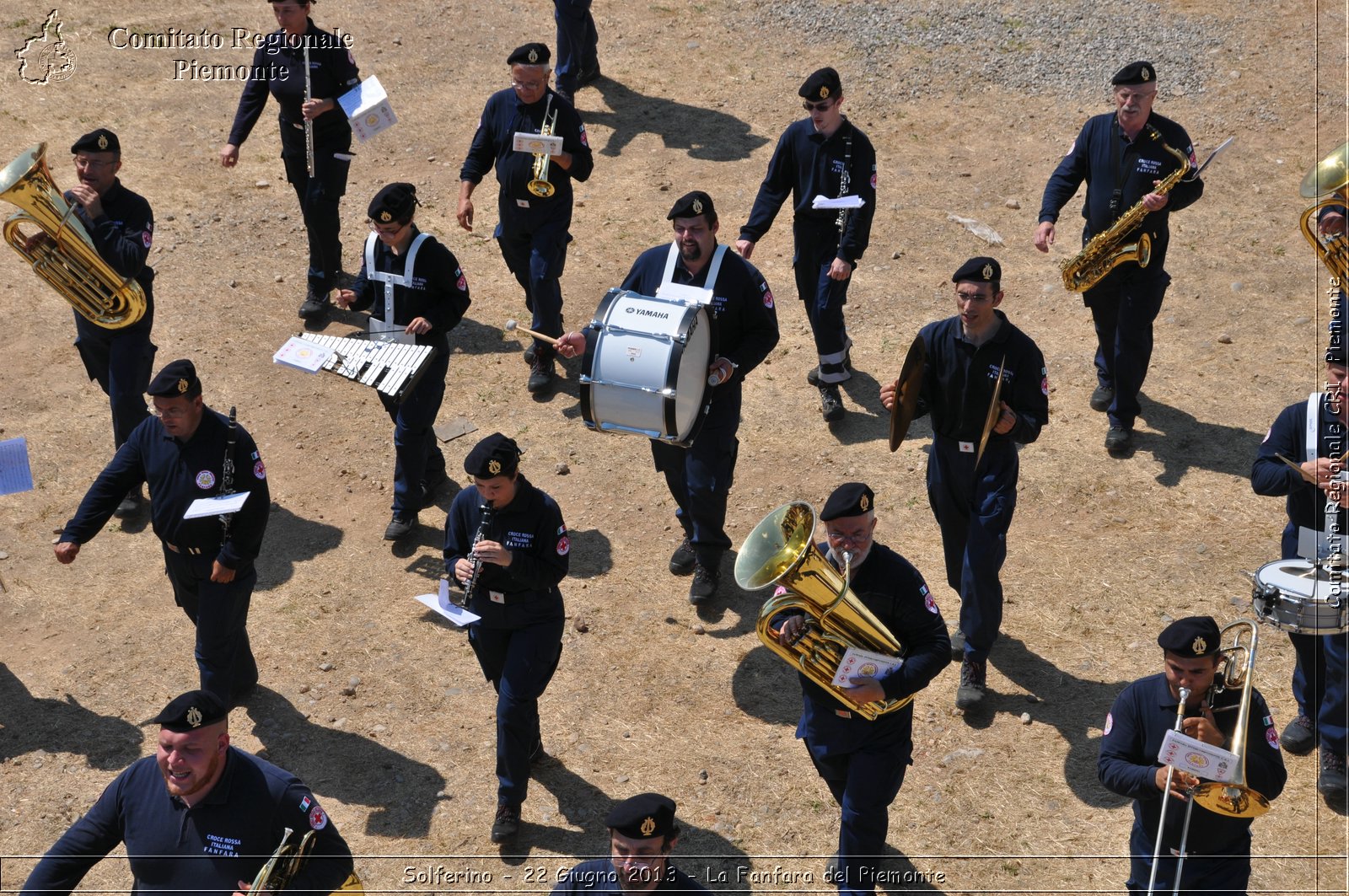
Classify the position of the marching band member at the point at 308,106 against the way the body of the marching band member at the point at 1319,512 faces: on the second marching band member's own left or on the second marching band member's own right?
on the second marching band member's own right

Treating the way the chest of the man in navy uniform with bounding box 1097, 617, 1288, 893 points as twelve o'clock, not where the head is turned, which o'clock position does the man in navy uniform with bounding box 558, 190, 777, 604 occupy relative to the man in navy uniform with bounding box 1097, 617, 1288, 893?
the man in navy uniform with bounding box 558, 190, 777, 604 is roughly at 4 o'clock from the man in navy uniform with bounding box 1097, 617, 1288, 893.

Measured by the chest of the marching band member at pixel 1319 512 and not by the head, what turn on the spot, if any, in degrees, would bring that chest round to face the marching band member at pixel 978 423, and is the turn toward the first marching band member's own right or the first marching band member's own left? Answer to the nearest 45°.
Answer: approximately 90° to the first marching band member's own right

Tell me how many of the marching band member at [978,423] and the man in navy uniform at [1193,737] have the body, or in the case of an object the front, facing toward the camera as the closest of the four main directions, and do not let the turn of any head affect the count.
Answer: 2

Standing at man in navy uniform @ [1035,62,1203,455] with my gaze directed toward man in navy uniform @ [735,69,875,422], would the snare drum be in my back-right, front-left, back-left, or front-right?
back-left

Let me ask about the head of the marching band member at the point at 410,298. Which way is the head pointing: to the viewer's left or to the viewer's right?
to the viewer's left
